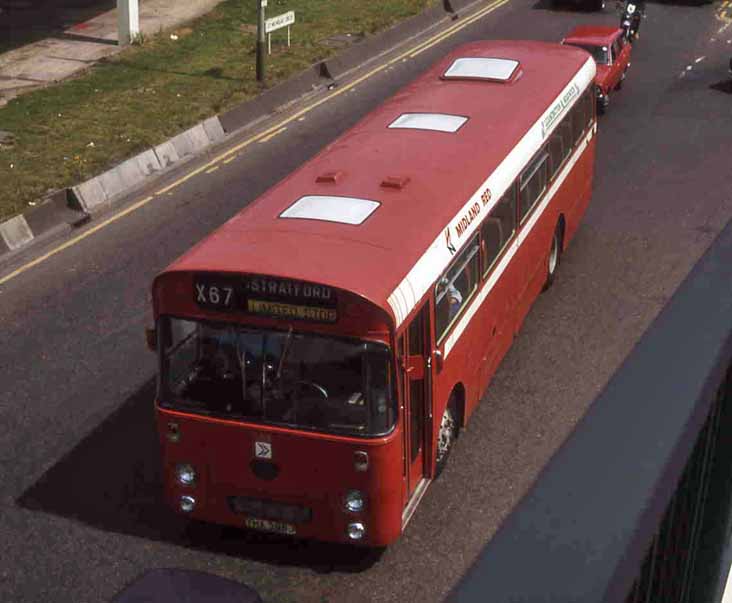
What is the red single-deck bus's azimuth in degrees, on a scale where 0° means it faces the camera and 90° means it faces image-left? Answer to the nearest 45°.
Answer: approximately 45°

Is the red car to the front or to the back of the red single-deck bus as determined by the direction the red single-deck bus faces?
to the back

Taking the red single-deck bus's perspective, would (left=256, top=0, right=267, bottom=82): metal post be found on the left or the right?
on its right

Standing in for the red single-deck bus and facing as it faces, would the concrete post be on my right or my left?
on my right
